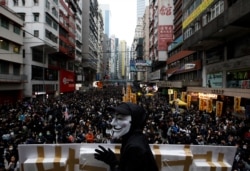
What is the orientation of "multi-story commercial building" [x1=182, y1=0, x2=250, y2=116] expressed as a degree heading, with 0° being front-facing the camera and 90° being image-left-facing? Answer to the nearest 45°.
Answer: approximately 45°

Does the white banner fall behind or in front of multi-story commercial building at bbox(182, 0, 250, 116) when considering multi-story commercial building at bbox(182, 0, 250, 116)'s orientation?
in front
